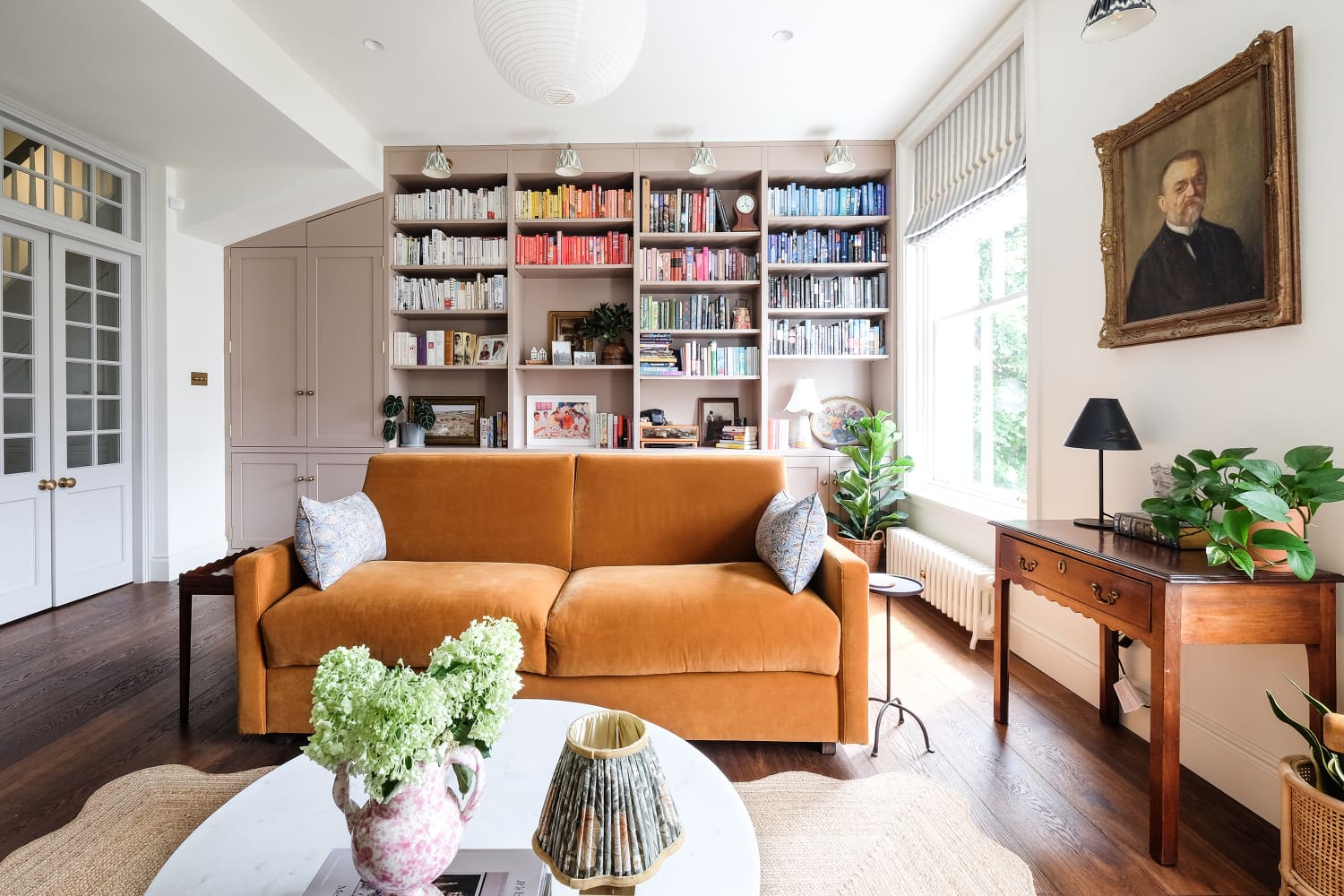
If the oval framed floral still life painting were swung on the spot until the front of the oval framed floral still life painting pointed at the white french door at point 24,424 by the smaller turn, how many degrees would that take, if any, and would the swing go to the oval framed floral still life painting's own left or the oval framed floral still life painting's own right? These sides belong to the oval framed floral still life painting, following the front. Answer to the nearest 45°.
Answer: approximately 45° to the oval framed floral still life painting's own right

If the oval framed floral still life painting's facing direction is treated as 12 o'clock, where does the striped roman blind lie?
The striped roman blind is roughly at 11 o'clock from the oval framed floral still life painting.

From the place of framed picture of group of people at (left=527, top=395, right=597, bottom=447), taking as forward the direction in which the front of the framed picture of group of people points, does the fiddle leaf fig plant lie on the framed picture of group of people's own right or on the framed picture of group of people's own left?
on the framed picture of group of people's own left

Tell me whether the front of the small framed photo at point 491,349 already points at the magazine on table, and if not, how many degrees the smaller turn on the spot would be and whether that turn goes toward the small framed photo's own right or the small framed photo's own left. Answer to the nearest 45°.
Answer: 0° — it already faces it

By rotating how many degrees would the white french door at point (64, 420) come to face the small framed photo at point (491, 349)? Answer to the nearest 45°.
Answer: approximately 45° to its left

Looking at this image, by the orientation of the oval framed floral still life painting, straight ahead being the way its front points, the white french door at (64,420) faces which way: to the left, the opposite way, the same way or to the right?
to the left

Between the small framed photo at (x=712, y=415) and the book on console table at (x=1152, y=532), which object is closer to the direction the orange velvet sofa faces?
the book on console table

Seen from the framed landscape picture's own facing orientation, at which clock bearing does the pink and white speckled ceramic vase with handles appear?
The pink and white speckled ceramic vase with handles is roughly at 12 o'clock from the framed landscape picture.

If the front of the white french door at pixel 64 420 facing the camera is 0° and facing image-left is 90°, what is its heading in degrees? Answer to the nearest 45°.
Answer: approximately 315°

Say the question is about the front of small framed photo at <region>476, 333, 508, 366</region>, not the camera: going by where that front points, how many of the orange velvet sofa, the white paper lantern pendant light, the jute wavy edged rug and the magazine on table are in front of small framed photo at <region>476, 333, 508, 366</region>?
4

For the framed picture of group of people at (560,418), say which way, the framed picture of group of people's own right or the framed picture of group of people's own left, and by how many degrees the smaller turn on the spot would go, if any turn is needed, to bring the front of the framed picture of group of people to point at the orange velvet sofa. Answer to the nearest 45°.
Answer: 0° — it already faces it
